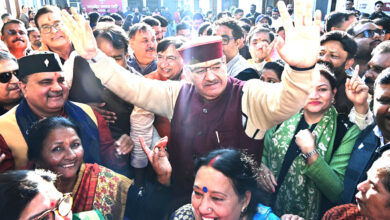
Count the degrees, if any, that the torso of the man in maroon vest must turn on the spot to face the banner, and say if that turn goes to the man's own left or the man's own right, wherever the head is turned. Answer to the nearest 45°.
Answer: approximately 180°

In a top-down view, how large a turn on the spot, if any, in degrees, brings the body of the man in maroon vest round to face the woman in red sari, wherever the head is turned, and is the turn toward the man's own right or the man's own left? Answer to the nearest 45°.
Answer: approximately 90° to the man's own right

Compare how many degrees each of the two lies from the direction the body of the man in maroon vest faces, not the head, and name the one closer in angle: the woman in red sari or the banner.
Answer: the woman in red sari

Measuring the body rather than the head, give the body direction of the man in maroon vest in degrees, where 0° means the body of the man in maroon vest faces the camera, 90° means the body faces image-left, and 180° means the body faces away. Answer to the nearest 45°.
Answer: approximately 0°

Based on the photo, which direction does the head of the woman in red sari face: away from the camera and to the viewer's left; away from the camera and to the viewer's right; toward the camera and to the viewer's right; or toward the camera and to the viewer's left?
toward the camera and to the viewer's right
